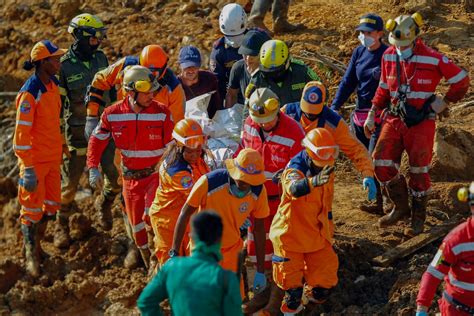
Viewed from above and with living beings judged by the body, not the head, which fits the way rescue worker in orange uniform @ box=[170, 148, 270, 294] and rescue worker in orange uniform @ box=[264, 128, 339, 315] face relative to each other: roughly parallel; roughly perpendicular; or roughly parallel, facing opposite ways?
roughly parallel

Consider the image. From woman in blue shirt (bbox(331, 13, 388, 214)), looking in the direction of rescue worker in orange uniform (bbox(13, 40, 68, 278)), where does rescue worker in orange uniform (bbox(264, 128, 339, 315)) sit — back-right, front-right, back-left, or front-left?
front-left

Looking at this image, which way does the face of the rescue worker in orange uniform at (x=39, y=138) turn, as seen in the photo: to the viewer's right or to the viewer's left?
to the viewer's right

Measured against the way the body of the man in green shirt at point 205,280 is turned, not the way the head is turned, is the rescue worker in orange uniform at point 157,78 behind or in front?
in front

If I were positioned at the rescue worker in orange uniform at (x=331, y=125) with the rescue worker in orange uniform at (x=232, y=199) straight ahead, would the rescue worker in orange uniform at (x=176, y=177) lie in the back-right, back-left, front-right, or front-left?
front-right

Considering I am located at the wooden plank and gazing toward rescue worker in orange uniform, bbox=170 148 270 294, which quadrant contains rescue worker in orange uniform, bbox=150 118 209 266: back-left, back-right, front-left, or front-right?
front-right

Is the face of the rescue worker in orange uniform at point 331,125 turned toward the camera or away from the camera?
toward the camera

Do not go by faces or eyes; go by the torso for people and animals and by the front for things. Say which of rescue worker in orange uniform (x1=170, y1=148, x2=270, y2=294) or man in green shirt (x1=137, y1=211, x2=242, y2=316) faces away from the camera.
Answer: the man in green shirt

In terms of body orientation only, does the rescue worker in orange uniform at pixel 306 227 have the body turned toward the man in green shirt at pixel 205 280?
no

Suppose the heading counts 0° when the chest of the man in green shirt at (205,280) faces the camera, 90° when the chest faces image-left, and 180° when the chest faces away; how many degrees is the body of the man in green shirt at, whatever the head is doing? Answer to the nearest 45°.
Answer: approximately 180°
